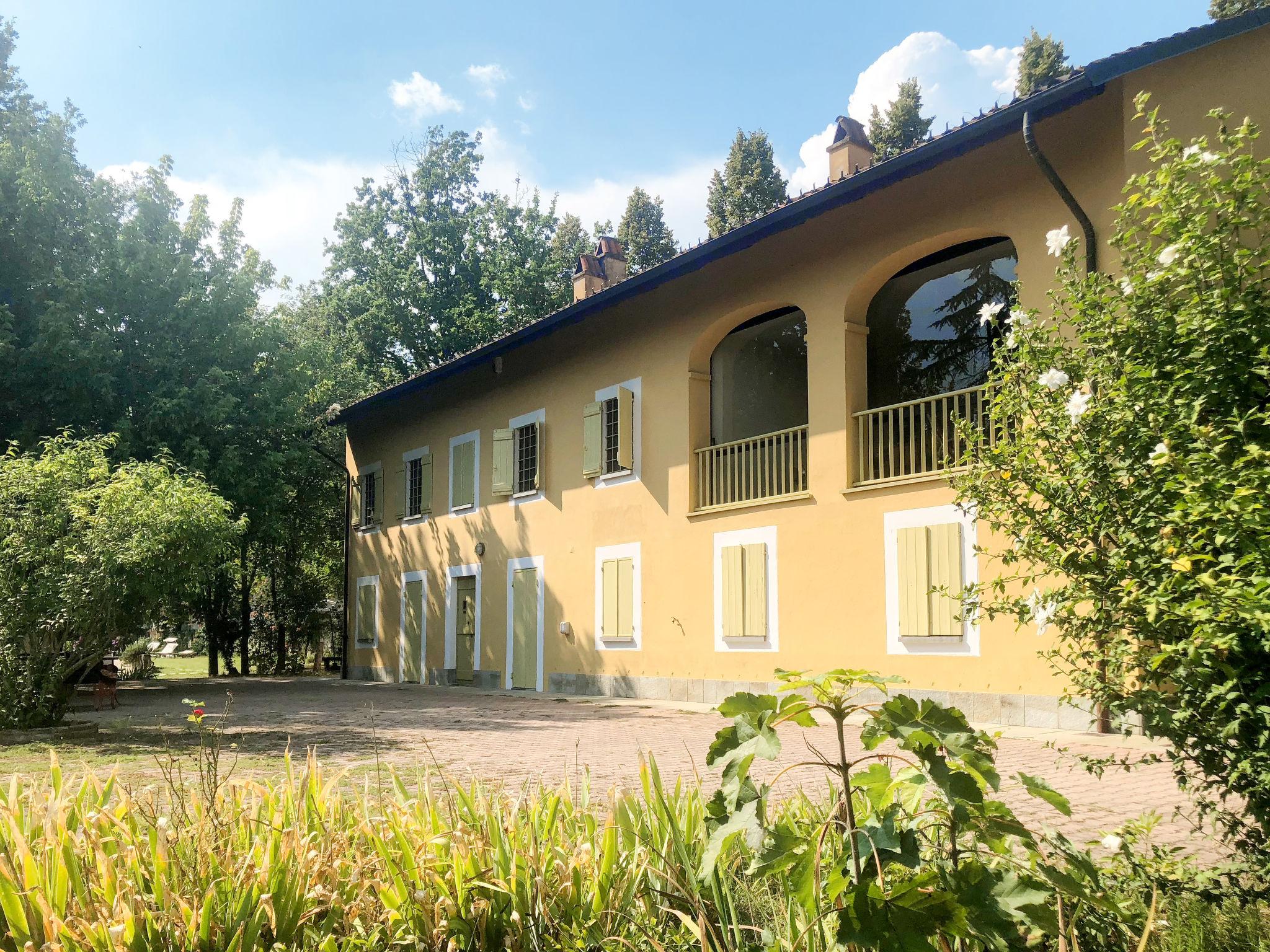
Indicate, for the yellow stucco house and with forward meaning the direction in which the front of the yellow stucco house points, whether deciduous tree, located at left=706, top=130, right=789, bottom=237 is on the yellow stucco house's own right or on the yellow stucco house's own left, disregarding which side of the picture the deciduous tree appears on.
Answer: on the yellow stucco house's own right

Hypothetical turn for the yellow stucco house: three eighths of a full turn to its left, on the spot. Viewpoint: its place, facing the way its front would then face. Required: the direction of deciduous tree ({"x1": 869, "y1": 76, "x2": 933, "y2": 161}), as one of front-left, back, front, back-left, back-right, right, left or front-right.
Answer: left

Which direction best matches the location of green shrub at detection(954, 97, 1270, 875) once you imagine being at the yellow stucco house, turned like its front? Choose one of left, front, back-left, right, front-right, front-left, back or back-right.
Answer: front-left

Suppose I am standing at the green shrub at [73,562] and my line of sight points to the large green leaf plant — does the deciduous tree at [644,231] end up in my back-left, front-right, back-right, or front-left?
back-left

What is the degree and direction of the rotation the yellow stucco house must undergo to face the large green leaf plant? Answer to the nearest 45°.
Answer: approximately 45° to its left

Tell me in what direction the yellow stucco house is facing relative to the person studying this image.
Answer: facing the viewer and to the left of the viewer

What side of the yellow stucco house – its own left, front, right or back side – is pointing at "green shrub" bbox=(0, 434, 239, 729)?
front

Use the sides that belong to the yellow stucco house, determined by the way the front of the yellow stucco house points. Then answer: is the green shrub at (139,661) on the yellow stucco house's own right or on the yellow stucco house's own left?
on the yellow stucco house's own right

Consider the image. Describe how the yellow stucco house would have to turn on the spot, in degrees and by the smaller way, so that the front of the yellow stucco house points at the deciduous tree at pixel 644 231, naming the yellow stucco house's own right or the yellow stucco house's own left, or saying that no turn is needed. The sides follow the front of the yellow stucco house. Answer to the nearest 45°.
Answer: approximately 135° to the yellow stucco house's own right

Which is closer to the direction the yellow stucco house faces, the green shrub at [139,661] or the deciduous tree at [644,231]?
the green shrub

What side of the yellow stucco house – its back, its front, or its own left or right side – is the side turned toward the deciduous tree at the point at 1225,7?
back
